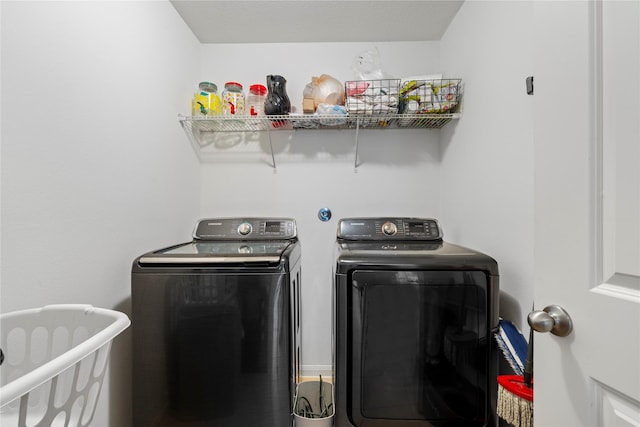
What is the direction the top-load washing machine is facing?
toward the camera

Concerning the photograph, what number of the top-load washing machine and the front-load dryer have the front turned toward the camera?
2

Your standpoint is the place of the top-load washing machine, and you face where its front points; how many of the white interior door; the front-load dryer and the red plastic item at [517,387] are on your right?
0

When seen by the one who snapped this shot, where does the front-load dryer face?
facing the viewer

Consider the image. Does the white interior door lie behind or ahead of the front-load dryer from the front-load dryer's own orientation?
ahead
